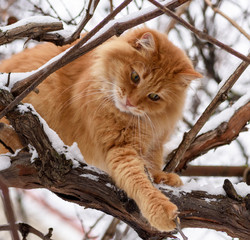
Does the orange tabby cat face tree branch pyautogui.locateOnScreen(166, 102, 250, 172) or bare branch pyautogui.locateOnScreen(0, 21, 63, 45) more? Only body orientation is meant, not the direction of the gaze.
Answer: the tree branch

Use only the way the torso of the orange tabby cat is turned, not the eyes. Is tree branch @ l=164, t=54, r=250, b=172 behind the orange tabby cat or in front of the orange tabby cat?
in front

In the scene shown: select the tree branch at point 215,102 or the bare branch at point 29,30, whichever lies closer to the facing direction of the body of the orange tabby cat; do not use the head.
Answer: the tree branch

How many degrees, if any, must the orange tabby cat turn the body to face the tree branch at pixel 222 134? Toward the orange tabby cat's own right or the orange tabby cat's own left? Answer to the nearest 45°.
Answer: approximately 45° to the orange tabby cat's own left

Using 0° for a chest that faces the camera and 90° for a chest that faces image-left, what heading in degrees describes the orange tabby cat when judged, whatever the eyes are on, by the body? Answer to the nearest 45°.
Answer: approximately 315°
